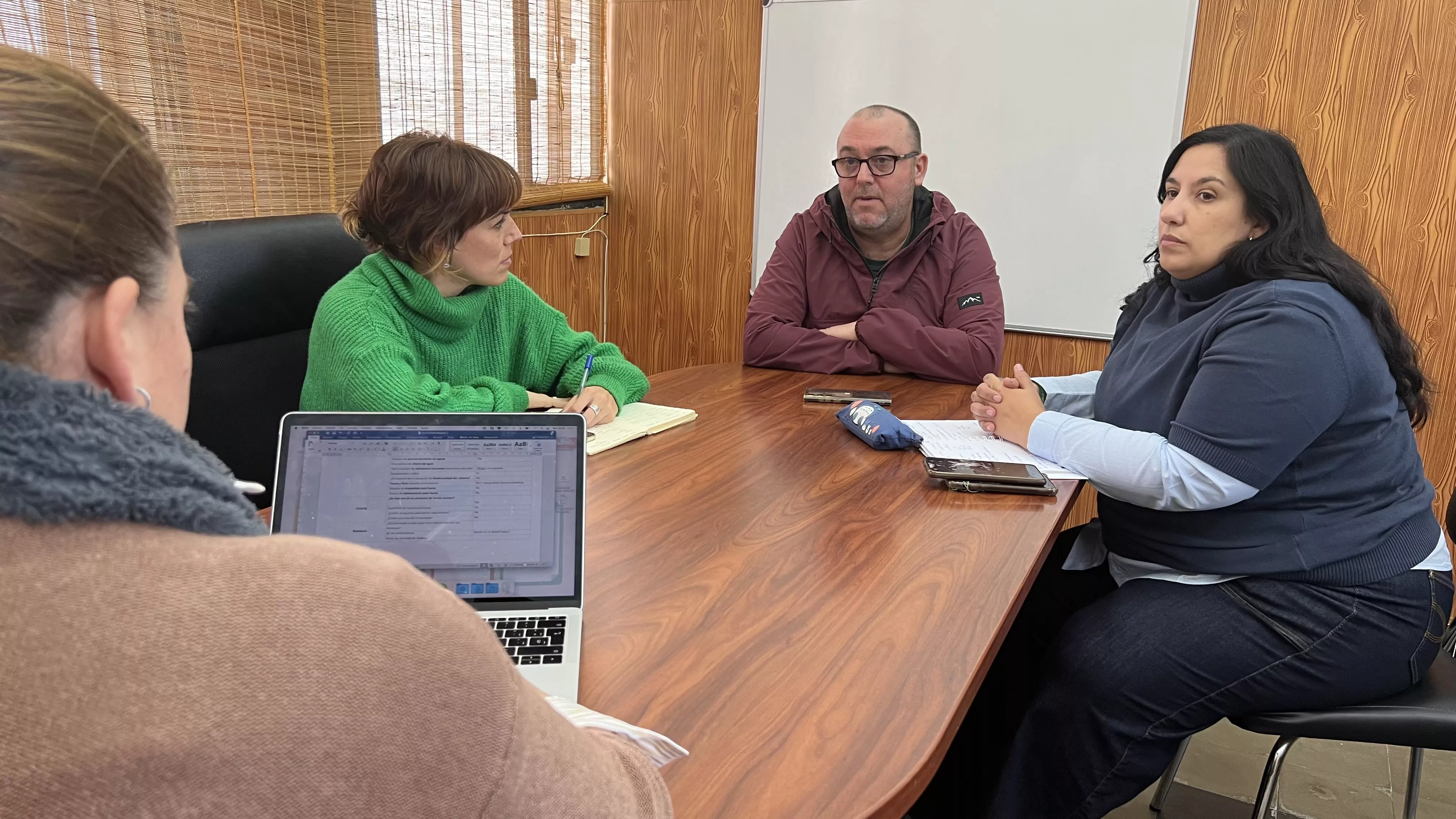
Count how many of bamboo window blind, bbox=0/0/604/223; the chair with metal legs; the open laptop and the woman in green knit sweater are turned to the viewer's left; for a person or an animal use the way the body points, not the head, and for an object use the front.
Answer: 1

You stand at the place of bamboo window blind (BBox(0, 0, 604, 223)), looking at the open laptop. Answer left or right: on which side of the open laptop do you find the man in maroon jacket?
left

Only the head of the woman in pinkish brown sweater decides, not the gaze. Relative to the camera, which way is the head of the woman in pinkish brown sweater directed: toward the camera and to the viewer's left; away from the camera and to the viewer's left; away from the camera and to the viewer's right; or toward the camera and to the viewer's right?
away from the camera and to the viewer's right

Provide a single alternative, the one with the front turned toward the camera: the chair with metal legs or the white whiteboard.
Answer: the white whiteboard

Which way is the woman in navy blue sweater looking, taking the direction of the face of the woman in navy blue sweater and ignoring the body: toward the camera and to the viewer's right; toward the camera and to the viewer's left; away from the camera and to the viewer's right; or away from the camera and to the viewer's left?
toward the camera and to the viewer's left

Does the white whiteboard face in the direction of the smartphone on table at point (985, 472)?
yes

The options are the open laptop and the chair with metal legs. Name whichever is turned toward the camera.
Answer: the open laptop

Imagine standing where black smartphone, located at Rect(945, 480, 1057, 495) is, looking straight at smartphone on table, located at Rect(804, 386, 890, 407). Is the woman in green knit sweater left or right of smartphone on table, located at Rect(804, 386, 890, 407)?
left

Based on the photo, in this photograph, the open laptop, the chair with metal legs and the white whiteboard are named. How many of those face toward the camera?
2

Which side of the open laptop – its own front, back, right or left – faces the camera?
front

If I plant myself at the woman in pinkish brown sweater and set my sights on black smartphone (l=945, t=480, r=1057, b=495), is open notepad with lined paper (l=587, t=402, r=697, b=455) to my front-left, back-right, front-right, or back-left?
front-left

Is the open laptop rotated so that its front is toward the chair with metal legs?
no

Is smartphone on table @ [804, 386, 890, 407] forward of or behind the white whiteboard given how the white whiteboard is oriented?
forward

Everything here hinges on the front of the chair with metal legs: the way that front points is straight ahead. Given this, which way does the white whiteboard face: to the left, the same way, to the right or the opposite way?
to the left

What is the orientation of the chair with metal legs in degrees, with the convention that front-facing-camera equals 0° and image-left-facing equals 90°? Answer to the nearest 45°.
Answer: approximately 90°

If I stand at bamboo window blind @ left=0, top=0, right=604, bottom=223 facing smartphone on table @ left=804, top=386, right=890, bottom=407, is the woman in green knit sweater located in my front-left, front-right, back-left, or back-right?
front-right

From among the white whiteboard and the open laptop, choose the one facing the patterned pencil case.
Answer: the white whiteboard
